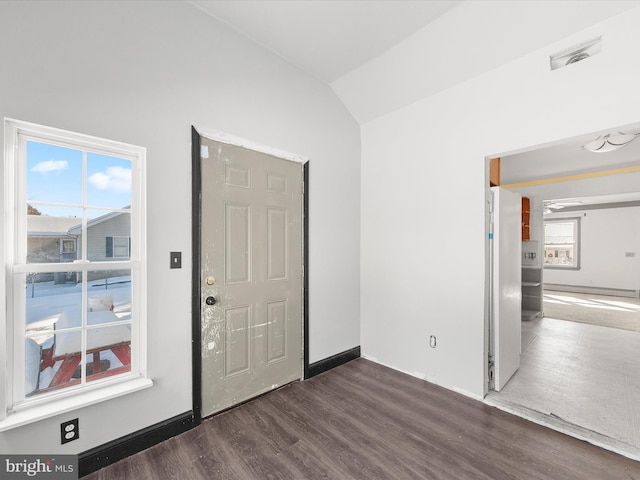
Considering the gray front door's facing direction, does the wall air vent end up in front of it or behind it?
in front

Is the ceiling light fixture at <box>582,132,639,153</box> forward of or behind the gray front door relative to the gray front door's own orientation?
forward

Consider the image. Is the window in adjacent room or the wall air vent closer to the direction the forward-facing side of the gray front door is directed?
the wall air vent

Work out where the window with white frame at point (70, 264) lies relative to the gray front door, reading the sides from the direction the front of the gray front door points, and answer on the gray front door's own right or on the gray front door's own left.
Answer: on the gray front door's own right

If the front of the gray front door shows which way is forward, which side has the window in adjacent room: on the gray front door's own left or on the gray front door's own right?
on the gray front door's own left

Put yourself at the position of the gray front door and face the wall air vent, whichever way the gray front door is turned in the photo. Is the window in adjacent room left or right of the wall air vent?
left

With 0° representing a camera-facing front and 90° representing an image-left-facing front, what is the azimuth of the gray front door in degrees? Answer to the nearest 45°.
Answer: approximately 315°
